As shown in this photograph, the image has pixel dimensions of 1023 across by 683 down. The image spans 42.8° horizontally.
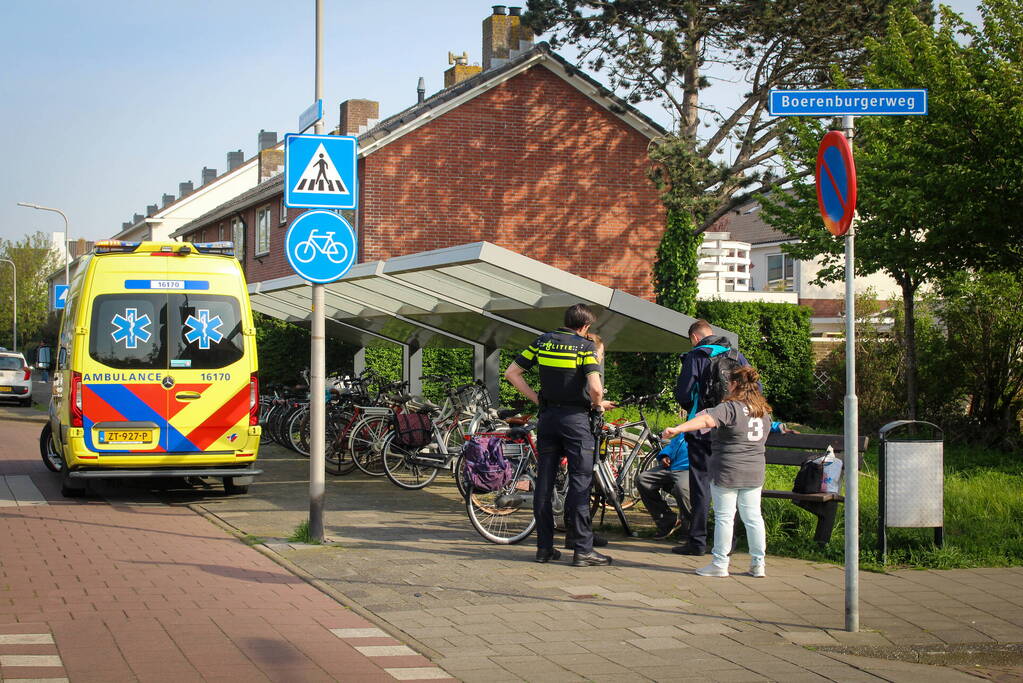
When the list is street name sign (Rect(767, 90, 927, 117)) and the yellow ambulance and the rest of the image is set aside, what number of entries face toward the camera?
1

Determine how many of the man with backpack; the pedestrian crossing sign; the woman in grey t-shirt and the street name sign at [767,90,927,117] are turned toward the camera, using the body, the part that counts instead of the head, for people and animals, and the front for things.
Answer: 2

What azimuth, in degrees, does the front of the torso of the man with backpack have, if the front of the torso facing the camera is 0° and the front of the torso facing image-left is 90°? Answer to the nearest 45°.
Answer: approximately 135°

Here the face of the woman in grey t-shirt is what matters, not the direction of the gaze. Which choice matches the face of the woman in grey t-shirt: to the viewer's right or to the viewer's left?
to the viewer's left

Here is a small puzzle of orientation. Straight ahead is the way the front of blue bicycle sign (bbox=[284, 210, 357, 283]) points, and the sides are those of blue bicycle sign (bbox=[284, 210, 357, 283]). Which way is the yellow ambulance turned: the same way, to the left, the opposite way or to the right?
the opposite way

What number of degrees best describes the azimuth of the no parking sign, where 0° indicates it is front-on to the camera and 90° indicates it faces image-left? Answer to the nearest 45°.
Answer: approximately 45°

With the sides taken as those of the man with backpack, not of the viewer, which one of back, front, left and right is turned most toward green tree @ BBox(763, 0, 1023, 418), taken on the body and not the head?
right

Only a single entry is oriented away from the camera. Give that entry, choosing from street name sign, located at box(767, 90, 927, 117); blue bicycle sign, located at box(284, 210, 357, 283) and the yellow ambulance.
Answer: the yellow ambulance

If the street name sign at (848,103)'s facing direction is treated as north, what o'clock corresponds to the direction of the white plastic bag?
The white plastic bag is roughly at 6 o'clock from the street name sign.

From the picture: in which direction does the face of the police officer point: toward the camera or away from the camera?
away from the camera

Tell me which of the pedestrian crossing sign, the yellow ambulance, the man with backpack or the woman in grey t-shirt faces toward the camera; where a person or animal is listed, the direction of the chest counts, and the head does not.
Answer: the pedestrian crossing sign

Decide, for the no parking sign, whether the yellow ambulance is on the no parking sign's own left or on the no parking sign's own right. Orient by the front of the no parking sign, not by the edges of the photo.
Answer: on the no parking sign's own right

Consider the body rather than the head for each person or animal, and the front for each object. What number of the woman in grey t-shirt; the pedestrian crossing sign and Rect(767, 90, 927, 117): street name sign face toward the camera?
2

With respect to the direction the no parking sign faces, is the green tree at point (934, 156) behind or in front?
behind
